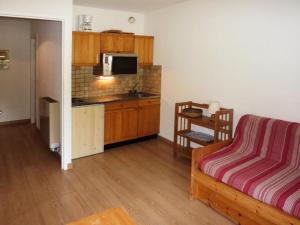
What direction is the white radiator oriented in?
to the viewer's left

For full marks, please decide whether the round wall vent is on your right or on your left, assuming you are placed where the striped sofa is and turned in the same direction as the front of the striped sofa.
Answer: on your right

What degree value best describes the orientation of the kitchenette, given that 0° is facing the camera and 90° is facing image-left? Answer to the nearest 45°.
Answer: approximately 315°

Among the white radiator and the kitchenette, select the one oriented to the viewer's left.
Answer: the white radiator

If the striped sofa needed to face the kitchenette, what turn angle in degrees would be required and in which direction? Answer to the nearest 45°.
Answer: approximately 90° to its right

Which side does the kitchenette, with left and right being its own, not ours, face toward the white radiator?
right

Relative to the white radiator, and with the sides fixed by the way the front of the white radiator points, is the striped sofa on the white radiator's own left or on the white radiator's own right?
on the white radiator's own left

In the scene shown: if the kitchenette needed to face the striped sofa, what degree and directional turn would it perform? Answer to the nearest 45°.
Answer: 0° — it already faces it
